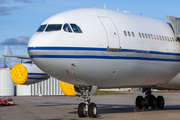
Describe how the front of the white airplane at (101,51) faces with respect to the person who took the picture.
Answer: facing the viewer and to the left of the viewer
